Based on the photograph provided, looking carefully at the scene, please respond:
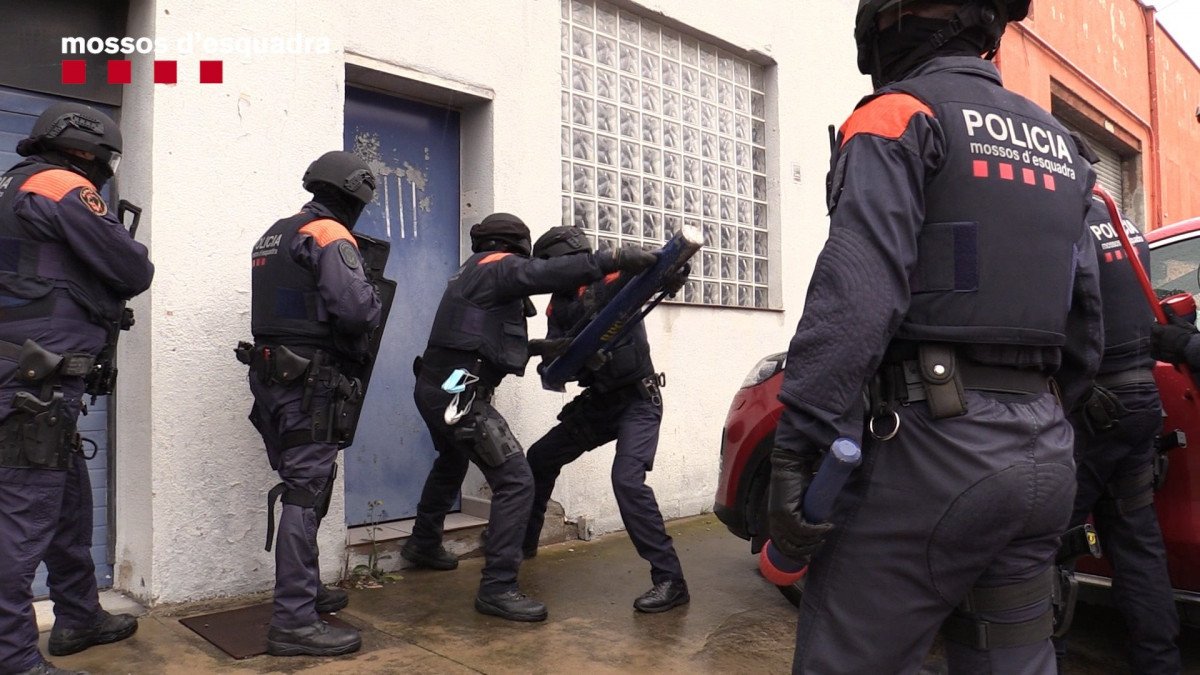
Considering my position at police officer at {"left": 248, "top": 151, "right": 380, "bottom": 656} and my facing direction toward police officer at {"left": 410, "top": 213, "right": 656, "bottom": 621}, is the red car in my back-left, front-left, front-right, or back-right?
front-right

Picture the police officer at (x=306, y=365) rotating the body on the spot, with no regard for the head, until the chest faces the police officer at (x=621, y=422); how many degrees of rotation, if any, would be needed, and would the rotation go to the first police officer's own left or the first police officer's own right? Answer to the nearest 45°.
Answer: approximately 45° to the first police officer's own right

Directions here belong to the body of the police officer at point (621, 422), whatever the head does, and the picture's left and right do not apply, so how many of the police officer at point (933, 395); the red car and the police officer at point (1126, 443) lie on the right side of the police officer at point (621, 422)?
0

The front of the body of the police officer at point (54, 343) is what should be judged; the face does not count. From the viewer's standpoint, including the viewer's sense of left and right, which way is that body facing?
facing away from the viewer and to the right of the viewer

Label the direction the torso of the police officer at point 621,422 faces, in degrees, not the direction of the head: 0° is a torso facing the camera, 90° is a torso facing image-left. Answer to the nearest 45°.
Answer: approximately 45°

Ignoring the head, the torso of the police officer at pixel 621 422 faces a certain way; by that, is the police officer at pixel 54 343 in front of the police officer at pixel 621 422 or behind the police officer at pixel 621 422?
in front

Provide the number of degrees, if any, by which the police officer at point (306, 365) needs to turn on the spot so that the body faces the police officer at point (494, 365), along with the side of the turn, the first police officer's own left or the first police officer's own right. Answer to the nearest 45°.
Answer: approximately 45° to the first police officer's own right

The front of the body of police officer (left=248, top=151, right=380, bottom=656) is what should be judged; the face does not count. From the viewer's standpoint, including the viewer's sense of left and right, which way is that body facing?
facing away from the viewer and to the right of the viewer

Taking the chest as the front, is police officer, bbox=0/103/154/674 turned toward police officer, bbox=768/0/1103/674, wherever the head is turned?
no

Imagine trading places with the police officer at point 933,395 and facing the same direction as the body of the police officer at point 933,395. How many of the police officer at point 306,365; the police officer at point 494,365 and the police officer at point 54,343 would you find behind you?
0

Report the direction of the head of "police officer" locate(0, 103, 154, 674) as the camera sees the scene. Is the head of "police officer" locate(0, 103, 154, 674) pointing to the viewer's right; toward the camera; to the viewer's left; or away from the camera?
to the viewer's right

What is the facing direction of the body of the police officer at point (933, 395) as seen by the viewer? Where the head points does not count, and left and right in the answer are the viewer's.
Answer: facing away from the viewer and to the left of the viewer

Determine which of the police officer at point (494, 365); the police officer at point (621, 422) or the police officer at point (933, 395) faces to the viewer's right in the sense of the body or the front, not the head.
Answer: the police officer at point (494, 365)
